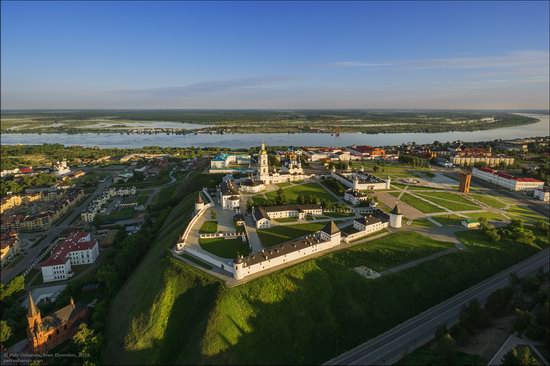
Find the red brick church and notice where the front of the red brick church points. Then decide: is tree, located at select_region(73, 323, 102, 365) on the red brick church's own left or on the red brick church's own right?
on the red brick church's own left

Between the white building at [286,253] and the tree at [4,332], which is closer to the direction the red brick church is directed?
the tree
